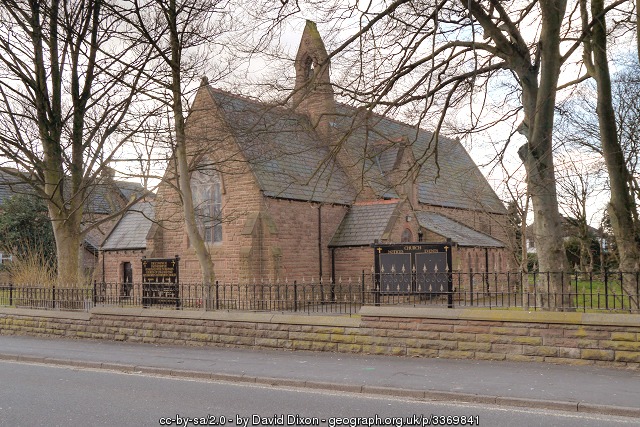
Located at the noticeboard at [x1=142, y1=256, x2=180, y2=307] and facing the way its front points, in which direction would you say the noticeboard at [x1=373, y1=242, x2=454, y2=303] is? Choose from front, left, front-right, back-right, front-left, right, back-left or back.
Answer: front-left

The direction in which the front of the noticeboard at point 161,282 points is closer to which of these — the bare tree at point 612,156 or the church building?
the bare tree

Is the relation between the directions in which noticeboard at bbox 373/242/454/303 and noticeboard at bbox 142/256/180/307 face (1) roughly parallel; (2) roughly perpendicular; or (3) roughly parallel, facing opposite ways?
roughly parallel

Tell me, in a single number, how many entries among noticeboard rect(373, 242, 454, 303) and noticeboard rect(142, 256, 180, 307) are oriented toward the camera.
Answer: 2

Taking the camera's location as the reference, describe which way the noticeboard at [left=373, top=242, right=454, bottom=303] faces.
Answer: facing the viewer

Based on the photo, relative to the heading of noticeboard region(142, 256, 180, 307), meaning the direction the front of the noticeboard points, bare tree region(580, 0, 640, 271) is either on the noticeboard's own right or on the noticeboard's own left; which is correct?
on the noticeboard's own left
